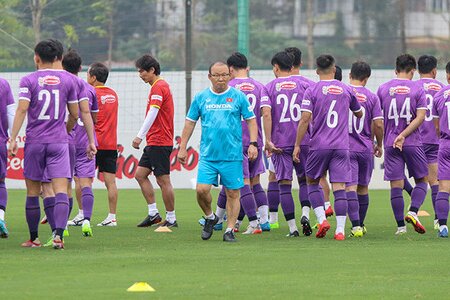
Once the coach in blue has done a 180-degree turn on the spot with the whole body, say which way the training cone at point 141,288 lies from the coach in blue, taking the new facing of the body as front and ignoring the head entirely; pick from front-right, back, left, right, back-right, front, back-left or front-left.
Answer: back

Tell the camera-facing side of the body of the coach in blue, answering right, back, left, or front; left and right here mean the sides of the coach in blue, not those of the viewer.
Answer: front

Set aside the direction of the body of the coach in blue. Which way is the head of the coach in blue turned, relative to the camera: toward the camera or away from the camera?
toward the camera

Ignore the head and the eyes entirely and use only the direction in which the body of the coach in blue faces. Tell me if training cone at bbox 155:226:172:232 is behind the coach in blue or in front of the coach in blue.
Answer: behind
